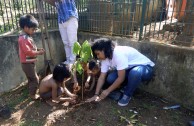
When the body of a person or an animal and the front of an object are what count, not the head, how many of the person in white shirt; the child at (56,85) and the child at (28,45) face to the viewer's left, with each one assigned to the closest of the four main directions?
1

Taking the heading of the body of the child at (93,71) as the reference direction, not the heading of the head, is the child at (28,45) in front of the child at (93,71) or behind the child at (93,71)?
in front

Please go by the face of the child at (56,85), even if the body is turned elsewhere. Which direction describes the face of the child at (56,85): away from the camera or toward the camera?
away from the camera

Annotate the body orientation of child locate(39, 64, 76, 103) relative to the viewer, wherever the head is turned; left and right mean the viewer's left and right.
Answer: facing to the right of the viewer

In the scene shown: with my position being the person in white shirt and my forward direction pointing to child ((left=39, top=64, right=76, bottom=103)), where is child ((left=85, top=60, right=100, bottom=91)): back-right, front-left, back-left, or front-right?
front-right

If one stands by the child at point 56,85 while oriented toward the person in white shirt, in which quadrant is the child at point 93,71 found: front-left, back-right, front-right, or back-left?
front-left

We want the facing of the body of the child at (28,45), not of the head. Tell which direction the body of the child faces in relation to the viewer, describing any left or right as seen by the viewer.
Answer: facing to the right of the viewer

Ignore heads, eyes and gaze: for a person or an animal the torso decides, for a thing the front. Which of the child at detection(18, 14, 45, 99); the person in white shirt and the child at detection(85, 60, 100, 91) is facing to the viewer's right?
the child at detection(18, 14, 45, 99)

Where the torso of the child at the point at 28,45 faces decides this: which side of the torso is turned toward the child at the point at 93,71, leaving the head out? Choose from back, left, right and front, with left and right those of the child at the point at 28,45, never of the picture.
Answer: front

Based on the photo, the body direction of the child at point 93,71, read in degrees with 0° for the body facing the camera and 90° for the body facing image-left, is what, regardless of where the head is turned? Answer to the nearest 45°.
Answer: approximately 45°

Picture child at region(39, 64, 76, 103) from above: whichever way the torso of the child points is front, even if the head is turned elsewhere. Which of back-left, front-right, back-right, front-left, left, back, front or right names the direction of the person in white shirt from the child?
front

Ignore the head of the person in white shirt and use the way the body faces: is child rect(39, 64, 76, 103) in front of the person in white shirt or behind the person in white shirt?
in front

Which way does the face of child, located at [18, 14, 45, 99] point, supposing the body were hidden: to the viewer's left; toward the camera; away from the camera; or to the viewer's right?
to the viewer's right

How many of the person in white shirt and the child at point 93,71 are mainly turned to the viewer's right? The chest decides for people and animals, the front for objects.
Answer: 0

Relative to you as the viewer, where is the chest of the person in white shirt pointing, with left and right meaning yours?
facing to the left of the viewer
